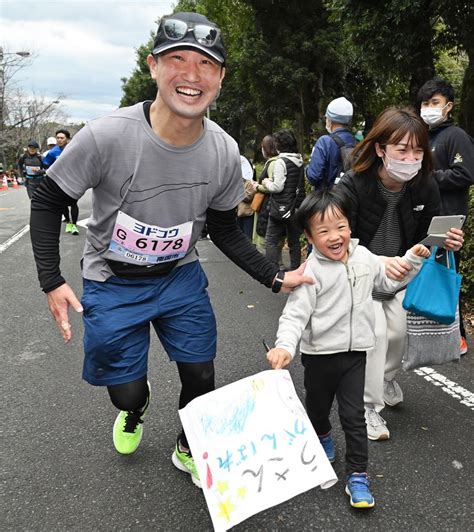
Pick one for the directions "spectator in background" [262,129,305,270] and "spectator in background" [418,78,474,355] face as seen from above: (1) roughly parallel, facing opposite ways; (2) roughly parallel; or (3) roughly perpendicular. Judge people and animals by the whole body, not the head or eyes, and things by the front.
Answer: roughly perpendicular

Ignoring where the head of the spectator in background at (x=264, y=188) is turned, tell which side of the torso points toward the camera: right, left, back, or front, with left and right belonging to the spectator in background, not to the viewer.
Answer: left

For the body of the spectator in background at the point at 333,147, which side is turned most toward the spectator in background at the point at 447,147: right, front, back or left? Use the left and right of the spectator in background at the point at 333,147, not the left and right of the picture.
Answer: back

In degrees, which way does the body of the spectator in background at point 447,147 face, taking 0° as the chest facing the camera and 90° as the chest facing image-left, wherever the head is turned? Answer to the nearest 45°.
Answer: approximately 45°

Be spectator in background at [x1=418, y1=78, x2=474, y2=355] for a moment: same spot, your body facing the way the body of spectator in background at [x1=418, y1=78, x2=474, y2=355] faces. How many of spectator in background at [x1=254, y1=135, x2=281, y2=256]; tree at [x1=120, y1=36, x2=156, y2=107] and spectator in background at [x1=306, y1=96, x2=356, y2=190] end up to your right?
3

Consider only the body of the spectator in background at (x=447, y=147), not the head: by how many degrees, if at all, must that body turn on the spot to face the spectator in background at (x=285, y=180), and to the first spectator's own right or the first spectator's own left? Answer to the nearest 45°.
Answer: approximately 90° to the first spectator's own right

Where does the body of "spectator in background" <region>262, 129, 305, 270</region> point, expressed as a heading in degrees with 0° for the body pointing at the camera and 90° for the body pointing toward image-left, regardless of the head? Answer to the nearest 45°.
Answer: approximately 135°

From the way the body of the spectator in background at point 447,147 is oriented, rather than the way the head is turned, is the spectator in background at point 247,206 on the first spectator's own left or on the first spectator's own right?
on the first spectator's own right

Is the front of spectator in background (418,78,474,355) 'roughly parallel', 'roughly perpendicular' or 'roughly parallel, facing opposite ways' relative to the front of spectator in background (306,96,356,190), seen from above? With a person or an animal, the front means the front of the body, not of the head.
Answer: roughly perpendicular

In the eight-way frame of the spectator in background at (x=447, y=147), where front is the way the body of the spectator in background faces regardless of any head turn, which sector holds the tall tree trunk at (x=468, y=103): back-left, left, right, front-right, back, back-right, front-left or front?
back-right

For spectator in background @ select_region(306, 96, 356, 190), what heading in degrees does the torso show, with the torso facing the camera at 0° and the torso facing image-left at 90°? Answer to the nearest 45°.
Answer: approximately 135°

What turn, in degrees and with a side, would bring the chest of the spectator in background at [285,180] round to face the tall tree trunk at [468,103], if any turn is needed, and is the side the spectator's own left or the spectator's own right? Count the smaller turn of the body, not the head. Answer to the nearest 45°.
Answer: approximately 90° to the spectator's own right
